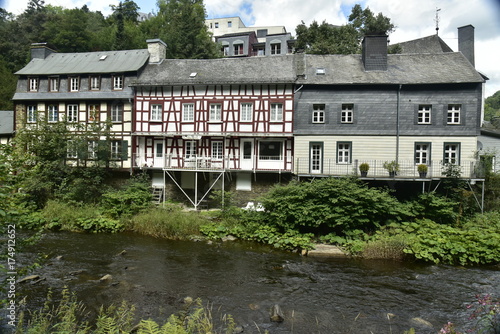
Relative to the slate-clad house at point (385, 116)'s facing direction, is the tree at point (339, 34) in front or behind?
behind

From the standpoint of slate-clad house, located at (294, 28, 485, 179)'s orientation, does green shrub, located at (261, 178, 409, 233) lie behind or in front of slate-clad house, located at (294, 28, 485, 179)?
in front

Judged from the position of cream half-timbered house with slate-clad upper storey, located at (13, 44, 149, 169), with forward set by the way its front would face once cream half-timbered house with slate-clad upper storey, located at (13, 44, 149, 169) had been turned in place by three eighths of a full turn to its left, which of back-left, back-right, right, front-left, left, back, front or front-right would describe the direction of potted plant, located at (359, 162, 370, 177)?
right

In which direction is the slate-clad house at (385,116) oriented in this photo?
toward the camera

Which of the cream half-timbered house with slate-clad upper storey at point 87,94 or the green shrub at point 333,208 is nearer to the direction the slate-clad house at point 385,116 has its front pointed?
the green shrub

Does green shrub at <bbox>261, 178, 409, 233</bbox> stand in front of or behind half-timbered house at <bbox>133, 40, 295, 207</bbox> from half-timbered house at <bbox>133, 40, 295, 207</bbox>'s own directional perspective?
in front

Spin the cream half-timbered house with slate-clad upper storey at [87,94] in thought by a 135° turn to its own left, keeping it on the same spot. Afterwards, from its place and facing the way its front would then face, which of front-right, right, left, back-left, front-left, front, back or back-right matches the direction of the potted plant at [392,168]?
right

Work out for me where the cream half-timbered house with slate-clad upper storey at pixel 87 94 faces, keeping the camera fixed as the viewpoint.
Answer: facing the viewer

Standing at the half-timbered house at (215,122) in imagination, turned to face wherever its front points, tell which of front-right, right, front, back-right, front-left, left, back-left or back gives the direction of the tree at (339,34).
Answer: back-left

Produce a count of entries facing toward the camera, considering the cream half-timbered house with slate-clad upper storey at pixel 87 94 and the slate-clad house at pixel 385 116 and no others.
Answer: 2

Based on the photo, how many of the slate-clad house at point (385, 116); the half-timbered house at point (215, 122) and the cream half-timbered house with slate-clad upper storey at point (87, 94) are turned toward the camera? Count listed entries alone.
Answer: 3

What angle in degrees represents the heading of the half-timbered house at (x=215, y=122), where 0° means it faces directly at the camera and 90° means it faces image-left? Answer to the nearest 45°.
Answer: approximately 0°

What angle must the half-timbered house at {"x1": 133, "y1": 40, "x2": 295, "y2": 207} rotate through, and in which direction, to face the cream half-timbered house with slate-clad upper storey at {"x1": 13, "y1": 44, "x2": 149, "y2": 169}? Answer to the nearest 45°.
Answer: approximately 90° to its right

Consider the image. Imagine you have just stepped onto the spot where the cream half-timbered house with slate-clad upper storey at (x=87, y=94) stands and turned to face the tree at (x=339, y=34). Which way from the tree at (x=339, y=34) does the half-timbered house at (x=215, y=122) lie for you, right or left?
right

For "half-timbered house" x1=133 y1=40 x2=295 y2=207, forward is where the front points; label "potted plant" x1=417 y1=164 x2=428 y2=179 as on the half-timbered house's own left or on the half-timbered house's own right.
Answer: on the half-timbered house's own left

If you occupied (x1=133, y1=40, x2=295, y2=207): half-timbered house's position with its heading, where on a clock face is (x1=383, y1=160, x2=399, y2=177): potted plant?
The potted plant is roughly at 10 o'clock from the half-timbered house.
